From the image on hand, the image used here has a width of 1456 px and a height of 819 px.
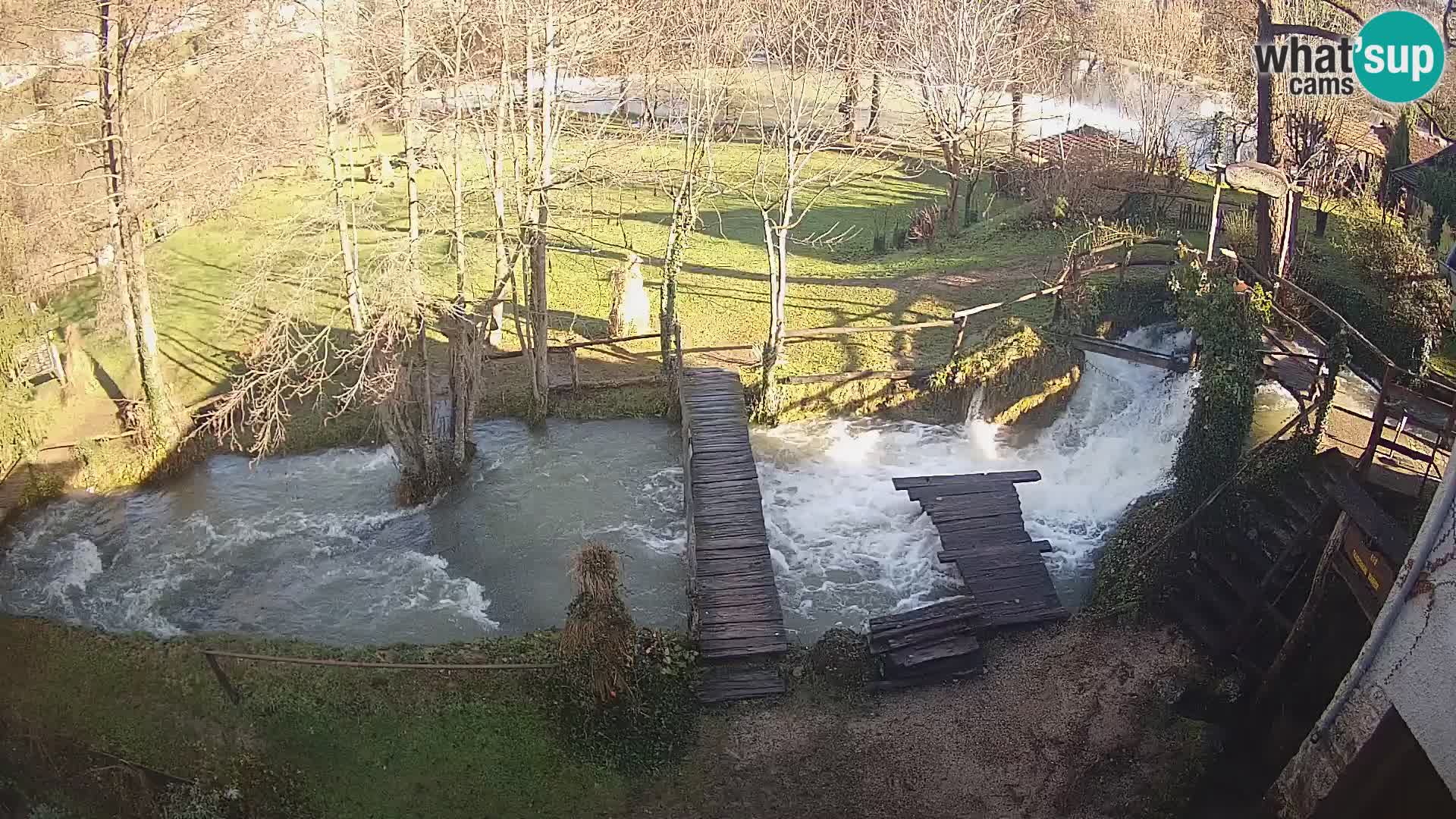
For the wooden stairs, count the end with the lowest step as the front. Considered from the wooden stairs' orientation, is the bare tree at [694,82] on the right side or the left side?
on its right

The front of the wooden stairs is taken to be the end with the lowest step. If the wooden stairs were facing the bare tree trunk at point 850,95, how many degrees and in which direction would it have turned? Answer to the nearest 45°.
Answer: approximately 90° to its right

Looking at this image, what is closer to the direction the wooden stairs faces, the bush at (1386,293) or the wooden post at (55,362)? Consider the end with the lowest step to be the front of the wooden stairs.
the wooden post

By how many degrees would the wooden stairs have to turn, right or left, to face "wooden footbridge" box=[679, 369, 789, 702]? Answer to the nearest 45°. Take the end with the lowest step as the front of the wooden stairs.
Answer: approximately 45° to its right

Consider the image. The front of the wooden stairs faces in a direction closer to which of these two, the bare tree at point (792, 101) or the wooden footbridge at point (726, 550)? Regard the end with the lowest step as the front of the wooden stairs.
the wooden footbridge

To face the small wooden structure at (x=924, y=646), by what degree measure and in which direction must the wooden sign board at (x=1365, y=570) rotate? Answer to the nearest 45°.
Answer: approximately 45° to its right

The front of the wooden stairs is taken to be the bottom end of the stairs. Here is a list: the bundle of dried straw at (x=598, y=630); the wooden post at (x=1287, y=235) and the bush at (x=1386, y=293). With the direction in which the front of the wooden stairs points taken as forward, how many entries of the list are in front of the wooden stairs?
1

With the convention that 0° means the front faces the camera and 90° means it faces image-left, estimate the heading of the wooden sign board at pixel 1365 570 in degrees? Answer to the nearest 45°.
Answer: approximately 45°

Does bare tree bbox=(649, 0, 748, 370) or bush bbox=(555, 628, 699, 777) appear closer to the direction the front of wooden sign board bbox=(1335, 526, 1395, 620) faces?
the bush

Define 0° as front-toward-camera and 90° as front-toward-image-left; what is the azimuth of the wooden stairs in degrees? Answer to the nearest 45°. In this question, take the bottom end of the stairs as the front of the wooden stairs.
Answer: approximately 45°

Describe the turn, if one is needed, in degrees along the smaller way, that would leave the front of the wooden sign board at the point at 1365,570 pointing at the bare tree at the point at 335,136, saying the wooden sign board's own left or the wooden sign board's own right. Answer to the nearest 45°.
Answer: approximately 45° to the wooden sign board's own right

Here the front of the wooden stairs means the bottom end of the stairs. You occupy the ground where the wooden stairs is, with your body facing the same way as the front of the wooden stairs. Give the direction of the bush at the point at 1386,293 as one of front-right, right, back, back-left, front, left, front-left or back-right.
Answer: back-right

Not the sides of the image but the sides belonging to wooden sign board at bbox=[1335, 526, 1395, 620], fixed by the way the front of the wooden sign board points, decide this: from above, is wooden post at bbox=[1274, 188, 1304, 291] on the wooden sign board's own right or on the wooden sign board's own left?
on the wooden sign board's own right

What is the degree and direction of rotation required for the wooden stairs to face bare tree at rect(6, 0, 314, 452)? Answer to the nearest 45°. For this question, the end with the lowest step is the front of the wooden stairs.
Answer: approximately 45° to its right

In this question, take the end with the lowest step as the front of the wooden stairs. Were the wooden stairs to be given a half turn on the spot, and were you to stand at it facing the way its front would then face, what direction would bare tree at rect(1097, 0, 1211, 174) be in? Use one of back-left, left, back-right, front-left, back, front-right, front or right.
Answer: front-left
